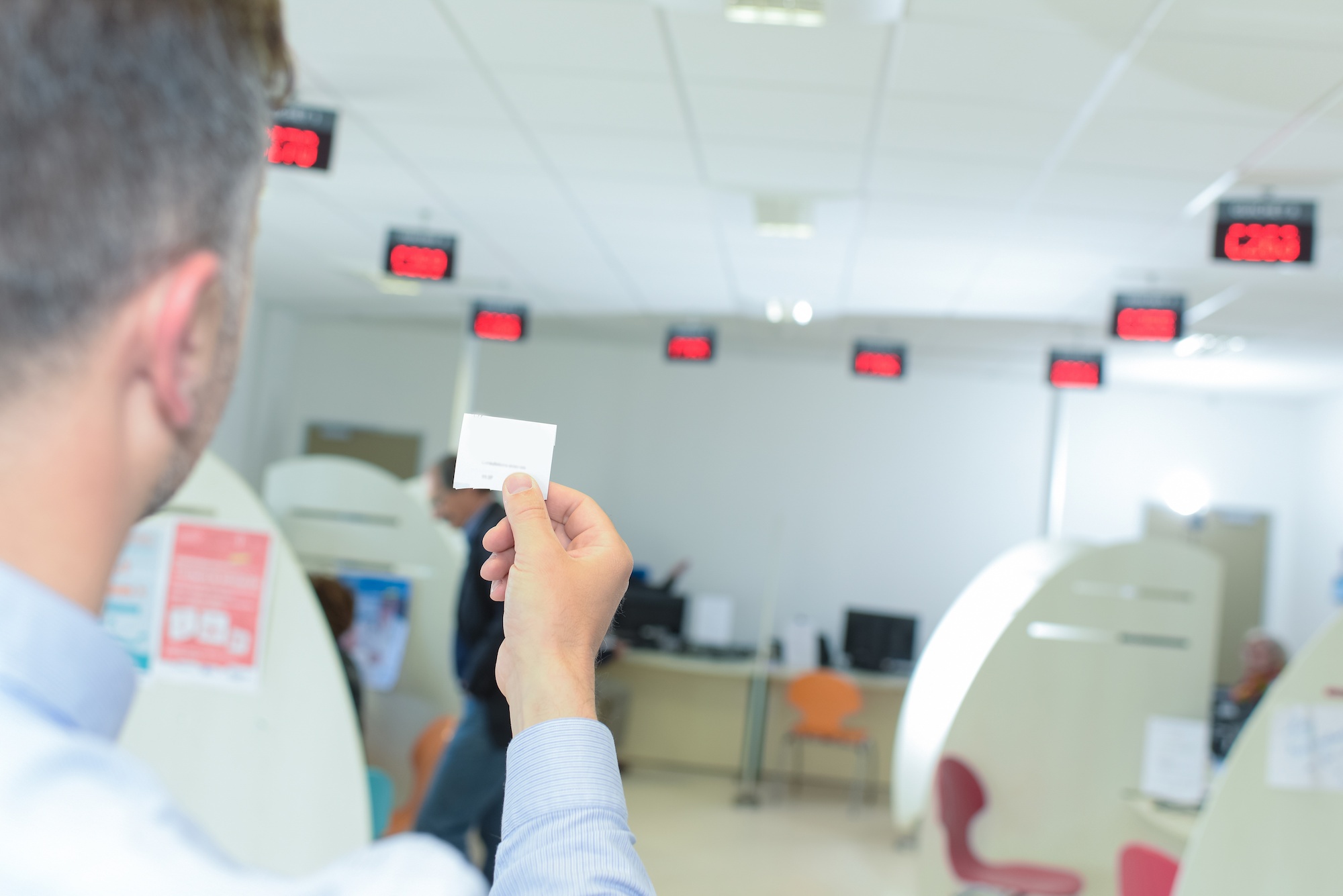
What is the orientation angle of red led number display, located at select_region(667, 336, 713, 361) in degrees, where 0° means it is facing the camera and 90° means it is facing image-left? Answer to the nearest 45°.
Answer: approximately 0°

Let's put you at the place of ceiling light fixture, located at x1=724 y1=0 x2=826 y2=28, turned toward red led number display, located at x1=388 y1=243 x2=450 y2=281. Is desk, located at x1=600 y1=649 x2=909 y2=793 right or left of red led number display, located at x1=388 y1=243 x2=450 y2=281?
right

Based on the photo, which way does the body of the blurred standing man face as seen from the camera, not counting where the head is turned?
to the viewer's left

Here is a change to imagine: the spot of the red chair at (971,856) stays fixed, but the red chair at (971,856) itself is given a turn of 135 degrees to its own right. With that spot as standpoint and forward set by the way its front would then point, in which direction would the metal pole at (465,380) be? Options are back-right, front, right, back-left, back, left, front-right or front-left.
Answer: right

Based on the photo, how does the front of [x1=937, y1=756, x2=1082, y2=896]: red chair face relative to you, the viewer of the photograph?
facing to the right of the viewer

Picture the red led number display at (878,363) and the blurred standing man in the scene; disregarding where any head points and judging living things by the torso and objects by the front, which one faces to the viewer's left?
the blurred standing man

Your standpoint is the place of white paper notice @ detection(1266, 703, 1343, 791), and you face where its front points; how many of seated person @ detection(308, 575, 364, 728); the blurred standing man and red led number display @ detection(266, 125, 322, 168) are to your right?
3

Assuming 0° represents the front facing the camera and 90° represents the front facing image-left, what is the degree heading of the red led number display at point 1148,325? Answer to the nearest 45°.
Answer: approximately 0°

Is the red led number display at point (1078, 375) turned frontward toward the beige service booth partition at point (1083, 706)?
yes

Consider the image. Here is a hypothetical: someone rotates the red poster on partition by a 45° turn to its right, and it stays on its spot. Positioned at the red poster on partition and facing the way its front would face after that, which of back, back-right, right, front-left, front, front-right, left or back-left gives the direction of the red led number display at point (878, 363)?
back
